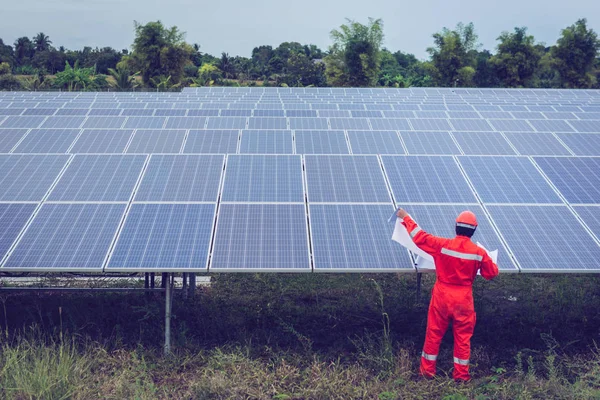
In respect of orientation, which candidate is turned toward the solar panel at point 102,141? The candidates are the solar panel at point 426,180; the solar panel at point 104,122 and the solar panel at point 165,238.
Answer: the solar panel at point 104,122

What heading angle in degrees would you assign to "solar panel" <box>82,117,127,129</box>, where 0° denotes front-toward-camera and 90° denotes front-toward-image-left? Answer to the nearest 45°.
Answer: approximately 0°

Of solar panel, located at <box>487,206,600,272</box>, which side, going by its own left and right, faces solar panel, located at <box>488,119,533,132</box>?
back

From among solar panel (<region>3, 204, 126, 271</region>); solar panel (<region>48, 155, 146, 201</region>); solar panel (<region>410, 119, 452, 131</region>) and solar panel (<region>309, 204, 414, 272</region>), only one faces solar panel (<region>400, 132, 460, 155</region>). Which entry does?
solar panel (<region>410, 119, 452, 131</region>)

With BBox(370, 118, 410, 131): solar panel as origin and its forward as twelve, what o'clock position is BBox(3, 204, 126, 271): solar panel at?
BBox(3, 204, 126, 271): solar panel is roughly at 1 o'clock from BBox(370, 118, 410, 131): solar panel.

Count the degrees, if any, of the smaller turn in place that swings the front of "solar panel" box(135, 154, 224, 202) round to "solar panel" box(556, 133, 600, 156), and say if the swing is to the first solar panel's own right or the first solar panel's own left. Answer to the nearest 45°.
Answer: approximately 90° to the first solar panel's own left

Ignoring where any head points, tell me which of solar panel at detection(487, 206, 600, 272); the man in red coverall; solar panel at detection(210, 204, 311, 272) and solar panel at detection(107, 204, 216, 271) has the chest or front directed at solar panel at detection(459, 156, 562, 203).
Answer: the man in red coverall

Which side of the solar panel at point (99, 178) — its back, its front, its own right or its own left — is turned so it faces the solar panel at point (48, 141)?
back

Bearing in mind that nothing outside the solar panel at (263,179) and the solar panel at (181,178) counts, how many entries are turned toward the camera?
2

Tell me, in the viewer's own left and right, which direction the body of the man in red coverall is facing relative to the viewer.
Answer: facing away from the viewer
